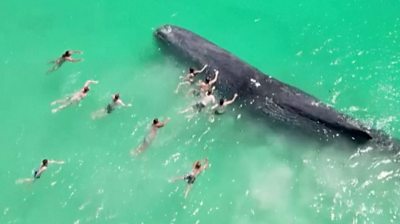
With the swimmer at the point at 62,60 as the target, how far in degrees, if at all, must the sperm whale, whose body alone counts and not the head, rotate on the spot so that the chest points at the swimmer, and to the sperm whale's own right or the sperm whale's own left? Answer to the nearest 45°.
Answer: approximately 45° to the sperm whale's own left

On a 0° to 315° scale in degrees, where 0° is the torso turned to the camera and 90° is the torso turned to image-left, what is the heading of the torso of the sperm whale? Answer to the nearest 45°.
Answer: approximately 135°

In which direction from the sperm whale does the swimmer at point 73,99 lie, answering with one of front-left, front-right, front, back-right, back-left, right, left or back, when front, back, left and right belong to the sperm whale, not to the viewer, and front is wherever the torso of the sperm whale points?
front-left

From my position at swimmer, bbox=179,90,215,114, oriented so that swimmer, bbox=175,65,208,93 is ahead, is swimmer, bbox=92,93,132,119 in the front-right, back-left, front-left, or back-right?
front-left

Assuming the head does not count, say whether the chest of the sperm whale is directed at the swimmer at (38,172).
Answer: no

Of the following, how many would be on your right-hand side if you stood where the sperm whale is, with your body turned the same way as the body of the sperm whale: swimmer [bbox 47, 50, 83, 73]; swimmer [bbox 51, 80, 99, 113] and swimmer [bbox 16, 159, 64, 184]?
0

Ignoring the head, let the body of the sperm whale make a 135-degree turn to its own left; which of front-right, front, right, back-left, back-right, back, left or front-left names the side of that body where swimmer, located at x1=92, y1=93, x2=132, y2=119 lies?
right
